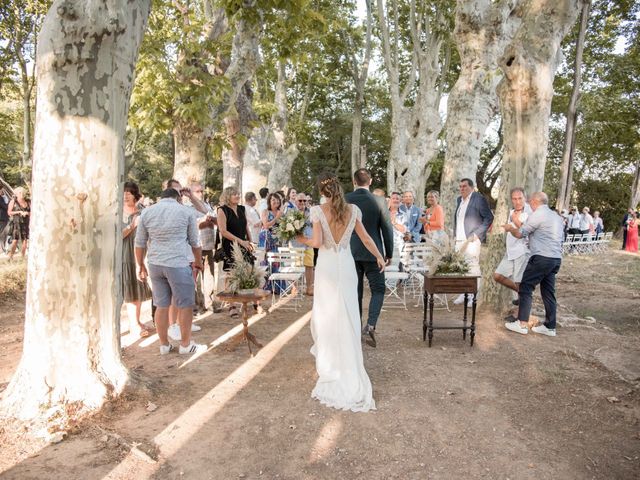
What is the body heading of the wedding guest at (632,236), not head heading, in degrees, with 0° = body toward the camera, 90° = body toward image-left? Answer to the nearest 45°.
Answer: approximately 45°

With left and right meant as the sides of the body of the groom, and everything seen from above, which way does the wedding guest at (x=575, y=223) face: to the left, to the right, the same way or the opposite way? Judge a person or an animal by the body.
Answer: to the left

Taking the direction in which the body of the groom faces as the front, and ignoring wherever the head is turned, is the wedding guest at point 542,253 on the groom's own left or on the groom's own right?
on the groom's own right

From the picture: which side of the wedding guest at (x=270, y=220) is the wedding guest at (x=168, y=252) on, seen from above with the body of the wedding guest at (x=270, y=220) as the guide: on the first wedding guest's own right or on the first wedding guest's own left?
on the first wedding guest's own right

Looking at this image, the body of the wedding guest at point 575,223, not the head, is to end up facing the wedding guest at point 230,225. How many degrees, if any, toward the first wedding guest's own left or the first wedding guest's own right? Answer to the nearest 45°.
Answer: approximately 45° to the first wedding guest's own left

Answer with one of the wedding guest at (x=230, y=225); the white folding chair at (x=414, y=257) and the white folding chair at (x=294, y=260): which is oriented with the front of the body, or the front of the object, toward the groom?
the wedding guest

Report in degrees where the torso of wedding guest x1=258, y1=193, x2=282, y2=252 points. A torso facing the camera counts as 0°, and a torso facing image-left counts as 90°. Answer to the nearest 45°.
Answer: approximately 315°

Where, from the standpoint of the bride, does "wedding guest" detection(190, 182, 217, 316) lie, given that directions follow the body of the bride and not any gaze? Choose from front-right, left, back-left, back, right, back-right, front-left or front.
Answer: front-left

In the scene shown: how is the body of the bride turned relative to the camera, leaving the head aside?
away from the camera

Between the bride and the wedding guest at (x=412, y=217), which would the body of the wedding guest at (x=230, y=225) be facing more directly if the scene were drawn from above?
the bride

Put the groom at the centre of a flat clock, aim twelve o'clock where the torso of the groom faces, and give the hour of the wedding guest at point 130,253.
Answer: The wedding guest is roughly at 9 o'clock from the groom.

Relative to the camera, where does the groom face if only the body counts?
away from the camera
